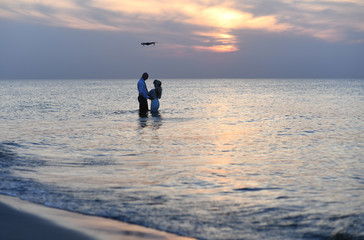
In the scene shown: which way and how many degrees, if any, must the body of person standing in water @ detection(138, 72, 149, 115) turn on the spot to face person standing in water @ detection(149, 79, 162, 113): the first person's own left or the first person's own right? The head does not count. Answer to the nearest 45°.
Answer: approximately 45° to the first person's own left

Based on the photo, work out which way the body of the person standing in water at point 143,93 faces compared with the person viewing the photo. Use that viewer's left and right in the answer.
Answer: facing to the right of the viewer
